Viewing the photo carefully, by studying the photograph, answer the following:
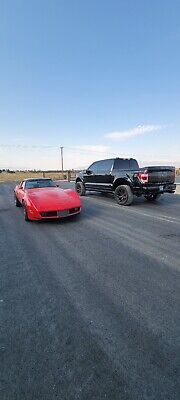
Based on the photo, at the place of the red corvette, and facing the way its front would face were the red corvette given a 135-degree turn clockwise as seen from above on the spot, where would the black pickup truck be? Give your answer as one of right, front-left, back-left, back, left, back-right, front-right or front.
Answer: back-right

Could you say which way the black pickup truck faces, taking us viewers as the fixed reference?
facing away from the viewer and to the left of the viewer

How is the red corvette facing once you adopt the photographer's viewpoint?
facing the viewer and to the right of the viewer
